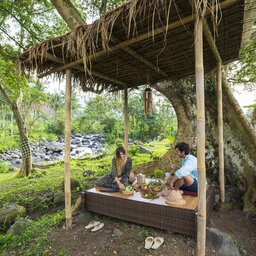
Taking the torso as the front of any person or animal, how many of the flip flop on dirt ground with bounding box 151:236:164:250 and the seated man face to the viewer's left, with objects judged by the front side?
1

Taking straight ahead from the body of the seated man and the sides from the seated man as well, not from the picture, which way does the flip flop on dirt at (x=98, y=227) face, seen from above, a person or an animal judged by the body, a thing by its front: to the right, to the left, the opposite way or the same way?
to the right

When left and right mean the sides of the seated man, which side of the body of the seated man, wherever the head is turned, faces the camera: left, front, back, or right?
left

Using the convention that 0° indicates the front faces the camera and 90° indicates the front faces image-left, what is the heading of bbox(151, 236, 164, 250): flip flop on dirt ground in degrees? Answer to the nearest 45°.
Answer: approximately 225°

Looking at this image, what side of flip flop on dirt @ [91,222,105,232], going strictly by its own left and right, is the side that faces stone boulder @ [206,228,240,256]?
right

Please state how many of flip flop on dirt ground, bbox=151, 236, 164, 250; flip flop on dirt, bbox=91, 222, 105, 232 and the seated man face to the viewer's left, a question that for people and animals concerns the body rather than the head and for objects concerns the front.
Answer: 1

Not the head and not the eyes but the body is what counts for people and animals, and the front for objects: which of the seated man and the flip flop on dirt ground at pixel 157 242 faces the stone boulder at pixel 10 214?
the seated man

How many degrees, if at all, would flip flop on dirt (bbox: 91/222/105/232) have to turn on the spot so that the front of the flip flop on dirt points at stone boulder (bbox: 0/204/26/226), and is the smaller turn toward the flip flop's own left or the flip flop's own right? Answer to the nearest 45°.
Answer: approximately 90° to the flip flop's own left

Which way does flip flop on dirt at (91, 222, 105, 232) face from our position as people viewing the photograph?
facing away from the viewer and to the right of the viewer

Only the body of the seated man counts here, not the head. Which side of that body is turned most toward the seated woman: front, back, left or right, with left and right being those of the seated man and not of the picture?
front

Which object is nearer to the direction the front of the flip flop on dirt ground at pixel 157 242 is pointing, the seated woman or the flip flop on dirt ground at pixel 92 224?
the seated woman

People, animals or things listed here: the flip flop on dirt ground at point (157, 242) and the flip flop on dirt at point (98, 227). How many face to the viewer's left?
0

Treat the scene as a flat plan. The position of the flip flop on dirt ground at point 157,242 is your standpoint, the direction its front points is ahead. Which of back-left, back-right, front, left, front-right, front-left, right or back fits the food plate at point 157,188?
front-left

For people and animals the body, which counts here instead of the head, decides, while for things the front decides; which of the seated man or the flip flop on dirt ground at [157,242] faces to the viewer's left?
the seated man

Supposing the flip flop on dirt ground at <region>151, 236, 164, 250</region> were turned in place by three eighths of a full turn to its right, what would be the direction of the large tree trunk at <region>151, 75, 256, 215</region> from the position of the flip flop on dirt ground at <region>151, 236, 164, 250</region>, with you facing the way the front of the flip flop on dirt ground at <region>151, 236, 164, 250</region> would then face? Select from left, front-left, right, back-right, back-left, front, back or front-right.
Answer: back-left

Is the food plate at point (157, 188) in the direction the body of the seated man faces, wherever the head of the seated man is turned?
yes
